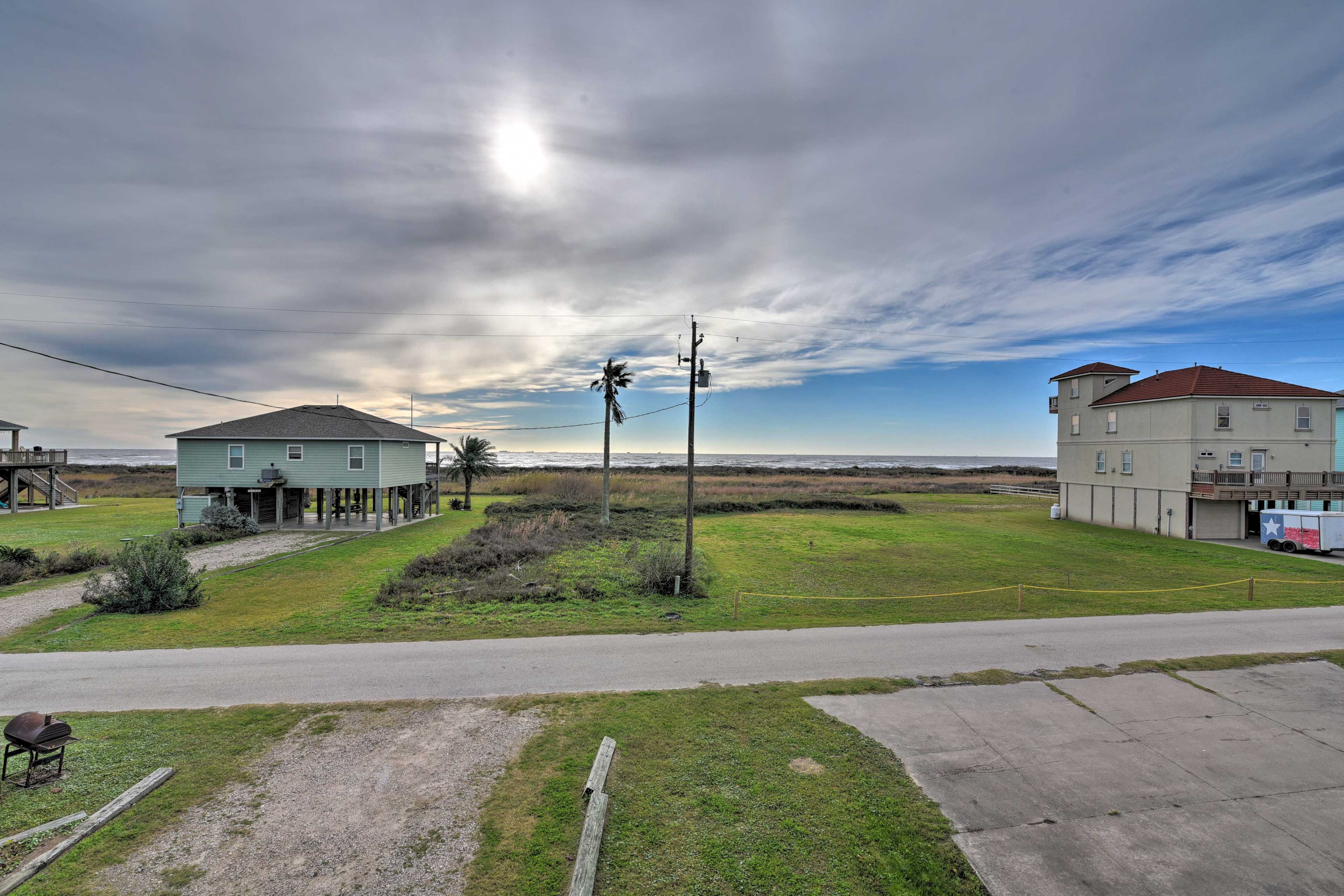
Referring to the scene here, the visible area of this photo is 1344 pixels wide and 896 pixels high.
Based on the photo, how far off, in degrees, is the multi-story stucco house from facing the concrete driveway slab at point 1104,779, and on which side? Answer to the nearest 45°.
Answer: approximately 45° to its right

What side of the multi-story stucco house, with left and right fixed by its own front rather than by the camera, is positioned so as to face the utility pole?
right

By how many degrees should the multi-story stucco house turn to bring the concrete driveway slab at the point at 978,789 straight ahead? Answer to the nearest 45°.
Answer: approximately 45° to its right

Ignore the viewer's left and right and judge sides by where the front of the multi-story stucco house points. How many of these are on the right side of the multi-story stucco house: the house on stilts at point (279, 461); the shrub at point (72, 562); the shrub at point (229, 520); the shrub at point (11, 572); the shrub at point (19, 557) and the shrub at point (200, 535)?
6

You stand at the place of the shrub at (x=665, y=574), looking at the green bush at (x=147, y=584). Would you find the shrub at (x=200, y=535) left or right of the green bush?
right

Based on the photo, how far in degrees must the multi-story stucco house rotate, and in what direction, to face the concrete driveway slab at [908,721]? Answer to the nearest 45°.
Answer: approximately 45° to its right

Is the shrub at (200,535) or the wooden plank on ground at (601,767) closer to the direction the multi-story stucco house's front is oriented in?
the wooden plank on ground

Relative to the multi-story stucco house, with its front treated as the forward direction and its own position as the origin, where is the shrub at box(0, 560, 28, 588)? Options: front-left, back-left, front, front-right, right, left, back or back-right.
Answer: right

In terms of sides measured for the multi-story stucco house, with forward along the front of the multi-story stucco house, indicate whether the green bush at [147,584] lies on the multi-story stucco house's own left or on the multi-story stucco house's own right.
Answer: on the multi-story stucco house's own right

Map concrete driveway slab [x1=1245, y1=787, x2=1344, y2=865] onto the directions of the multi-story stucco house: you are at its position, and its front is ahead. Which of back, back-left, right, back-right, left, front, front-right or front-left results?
front-right

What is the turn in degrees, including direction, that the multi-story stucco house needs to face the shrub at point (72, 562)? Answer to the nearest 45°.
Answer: approximately 90° to its right

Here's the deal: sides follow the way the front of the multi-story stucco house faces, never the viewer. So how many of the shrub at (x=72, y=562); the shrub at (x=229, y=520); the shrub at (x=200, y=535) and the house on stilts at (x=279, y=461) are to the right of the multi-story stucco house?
4

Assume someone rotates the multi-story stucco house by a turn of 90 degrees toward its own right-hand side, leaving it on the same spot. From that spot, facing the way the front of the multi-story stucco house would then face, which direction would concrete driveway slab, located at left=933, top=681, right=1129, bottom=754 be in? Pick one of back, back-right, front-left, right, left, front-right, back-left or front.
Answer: front-left
